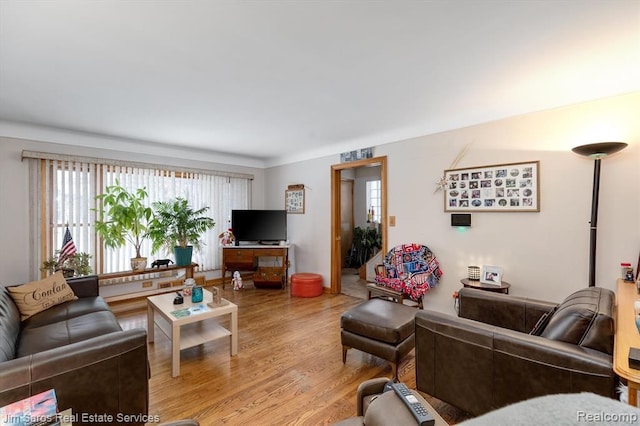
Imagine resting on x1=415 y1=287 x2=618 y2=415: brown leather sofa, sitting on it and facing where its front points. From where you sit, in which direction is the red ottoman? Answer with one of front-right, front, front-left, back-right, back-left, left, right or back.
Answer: front-right

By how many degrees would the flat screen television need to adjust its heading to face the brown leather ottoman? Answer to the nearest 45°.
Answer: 0° — it already faces it

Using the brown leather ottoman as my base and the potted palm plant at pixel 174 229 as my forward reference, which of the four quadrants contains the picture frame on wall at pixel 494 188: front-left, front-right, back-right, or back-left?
back-right

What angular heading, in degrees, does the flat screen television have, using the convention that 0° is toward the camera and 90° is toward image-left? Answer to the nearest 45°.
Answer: approximately 0°

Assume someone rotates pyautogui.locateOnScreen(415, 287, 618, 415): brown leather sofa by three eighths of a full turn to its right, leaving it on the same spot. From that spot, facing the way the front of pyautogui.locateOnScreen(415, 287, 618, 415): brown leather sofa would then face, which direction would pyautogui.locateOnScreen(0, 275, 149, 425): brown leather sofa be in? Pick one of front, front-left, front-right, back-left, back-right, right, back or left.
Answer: back

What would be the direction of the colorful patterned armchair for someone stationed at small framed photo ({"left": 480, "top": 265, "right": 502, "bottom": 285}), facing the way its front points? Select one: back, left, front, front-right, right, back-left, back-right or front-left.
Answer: right

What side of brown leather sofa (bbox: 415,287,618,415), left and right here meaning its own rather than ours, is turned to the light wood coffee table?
front

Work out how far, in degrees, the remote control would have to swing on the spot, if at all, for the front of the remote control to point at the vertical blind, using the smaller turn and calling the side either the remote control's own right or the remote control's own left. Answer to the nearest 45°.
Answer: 0° — it already faces it

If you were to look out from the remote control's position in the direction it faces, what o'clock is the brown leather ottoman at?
The brown leather ottoman is roughly at 1 o'clock from the remote control.

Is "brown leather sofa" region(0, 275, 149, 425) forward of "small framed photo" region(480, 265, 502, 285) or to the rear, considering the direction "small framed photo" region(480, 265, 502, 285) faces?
forward

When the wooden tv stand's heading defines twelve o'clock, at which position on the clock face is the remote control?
The remote control is roughly at 12 o'clock from the wooden tv stand.

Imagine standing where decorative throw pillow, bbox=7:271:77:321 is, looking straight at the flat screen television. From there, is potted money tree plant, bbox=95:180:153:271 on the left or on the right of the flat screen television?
left

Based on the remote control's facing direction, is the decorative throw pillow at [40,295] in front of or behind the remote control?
in front

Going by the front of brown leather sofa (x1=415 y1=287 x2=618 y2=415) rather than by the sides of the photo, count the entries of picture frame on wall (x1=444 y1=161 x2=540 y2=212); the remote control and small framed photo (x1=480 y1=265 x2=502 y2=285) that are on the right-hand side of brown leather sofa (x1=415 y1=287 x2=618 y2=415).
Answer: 2

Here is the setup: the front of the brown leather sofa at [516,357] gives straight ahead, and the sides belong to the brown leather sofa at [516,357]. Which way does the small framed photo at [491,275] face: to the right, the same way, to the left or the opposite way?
to the left

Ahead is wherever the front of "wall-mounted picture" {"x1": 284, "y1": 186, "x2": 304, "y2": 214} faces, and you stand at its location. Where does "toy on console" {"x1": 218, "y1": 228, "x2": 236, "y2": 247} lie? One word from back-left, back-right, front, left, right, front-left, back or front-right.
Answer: front-right

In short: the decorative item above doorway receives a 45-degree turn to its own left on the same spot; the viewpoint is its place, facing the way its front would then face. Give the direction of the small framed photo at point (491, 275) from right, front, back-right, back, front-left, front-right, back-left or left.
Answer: front-left
